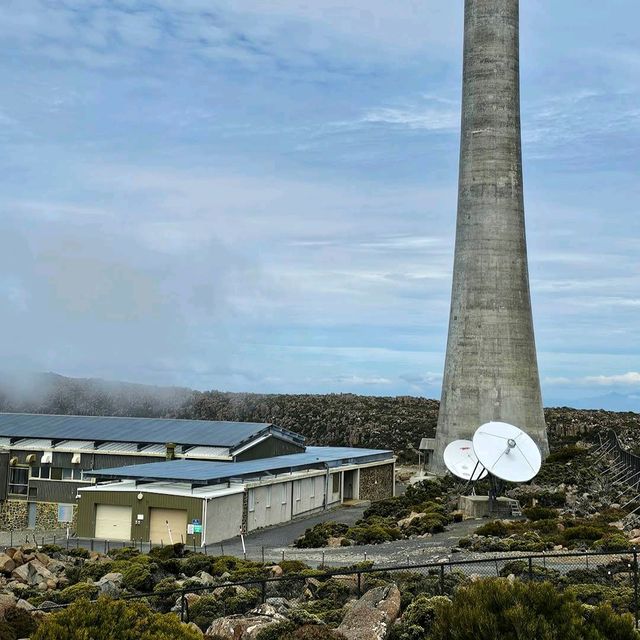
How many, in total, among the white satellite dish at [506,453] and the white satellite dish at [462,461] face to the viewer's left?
0

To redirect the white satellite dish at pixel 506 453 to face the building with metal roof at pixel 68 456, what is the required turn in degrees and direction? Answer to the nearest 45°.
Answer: approximately 135° to its right

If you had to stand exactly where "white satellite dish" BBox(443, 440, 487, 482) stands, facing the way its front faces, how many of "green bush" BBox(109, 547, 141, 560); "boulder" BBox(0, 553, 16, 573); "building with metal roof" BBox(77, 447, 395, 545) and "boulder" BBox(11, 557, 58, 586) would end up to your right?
4

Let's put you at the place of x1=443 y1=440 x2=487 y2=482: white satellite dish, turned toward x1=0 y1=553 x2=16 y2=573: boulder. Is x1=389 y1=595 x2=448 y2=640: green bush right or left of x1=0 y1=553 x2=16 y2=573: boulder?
left

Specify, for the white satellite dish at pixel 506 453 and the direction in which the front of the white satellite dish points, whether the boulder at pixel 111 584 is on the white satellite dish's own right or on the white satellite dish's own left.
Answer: on the white satellite dish's own right

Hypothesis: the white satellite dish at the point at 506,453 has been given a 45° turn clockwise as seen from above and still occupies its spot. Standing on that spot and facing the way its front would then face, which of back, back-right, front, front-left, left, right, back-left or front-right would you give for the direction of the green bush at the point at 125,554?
front-right

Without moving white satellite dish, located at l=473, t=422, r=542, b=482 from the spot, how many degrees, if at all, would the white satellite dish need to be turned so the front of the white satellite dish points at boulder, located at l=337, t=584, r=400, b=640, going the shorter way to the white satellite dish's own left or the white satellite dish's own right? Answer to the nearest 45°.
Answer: approximately 45° to the white satellite dish's own right

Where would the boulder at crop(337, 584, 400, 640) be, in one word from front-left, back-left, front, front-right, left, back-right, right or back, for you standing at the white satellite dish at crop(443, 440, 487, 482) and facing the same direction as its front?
front-right

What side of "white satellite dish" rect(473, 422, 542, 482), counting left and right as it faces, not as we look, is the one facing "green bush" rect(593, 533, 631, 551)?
front

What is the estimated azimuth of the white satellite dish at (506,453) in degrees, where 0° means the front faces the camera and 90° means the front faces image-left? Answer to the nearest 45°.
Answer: approximately 315°

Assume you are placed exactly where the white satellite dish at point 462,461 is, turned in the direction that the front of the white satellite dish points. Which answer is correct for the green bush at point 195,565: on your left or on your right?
on your right

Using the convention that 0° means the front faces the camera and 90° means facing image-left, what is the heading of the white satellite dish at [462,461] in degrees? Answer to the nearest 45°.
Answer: approximately 315°
